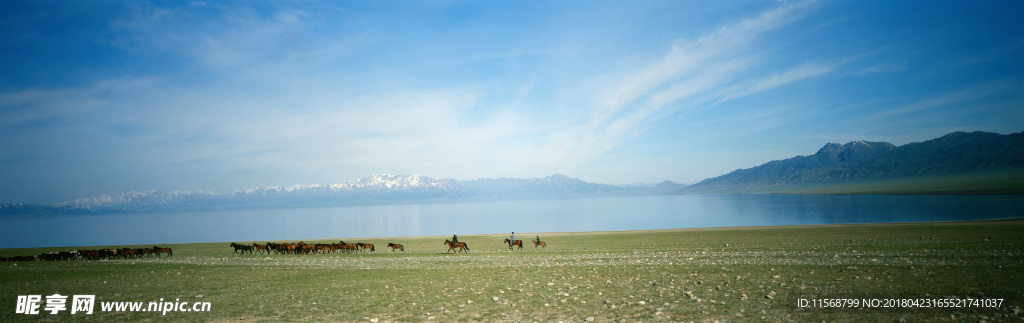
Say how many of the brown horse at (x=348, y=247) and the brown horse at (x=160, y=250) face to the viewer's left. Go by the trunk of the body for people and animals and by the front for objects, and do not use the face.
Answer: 2

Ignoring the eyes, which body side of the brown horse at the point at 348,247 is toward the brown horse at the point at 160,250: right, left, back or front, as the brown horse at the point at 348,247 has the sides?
front

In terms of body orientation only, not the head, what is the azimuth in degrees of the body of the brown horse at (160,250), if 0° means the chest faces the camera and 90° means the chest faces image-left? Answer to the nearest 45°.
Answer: approximately 90°

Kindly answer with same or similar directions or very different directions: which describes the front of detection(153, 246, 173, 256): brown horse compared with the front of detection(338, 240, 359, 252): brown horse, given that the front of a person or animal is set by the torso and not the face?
same or similar directions

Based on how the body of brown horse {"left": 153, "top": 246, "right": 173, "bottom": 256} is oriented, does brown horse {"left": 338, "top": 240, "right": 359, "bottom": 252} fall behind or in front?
behind

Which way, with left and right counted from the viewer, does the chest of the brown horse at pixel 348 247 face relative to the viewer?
facing to the left of the viewer
